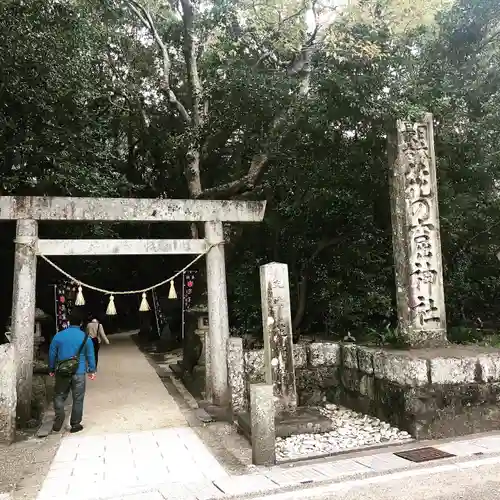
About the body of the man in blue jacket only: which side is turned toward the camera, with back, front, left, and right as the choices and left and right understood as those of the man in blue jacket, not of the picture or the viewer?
back

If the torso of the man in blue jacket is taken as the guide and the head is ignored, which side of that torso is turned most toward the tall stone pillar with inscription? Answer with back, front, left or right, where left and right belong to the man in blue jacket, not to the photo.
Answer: right

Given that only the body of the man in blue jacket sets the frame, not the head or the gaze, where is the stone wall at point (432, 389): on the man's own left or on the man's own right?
on the man's own right

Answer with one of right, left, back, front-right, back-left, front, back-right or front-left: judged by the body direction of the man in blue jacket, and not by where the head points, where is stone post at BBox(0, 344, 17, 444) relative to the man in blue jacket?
back-left

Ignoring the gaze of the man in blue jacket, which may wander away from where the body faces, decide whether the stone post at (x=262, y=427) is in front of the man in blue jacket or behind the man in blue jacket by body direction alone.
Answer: behind
